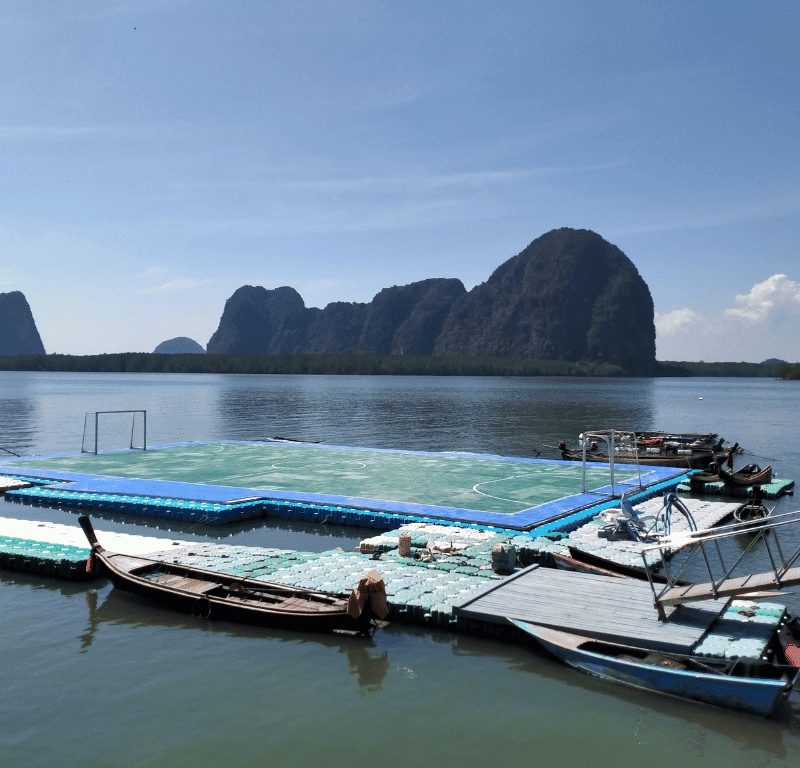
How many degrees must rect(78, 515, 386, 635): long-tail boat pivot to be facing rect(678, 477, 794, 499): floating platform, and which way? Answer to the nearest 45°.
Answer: approximately 90° to its right

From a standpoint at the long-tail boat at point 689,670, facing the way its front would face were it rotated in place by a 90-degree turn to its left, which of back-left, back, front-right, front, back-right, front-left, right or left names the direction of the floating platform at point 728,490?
back-right

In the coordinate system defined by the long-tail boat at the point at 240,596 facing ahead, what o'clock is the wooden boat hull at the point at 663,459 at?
The wooden boat hull is roughly at 3 o'clock from the long-tail boat.

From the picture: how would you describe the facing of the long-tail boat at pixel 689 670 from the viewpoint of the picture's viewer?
facing away from the viewer and to the left of the viewer

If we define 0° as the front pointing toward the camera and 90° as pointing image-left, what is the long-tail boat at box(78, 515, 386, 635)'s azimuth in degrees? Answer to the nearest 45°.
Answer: approximately 135°

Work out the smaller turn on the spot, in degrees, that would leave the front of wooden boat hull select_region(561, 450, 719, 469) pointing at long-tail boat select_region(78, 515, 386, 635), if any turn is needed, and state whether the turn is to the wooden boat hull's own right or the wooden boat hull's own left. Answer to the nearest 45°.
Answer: approximately 90° to the wooden boat hull's own right

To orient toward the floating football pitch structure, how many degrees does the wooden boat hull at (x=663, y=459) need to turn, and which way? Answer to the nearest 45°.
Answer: approximately 90° to its right

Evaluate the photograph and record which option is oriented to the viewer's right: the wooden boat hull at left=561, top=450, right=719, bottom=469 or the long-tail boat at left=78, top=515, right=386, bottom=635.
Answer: the wooden boat hull

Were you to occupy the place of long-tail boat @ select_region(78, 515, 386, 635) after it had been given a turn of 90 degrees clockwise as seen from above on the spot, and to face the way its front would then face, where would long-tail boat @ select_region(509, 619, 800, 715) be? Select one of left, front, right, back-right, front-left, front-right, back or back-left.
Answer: right

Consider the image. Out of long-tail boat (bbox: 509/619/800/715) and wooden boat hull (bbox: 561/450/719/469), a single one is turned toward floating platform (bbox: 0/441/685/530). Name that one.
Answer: the long-tail boat

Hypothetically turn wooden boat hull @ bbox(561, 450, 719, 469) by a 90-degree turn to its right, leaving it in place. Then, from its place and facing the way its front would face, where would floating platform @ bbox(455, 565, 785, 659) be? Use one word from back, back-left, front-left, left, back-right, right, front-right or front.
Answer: front

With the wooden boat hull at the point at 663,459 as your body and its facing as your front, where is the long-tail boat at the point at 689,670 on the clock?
The long-tail boat is roughly at 3 o'clock from the wooden boat hull.

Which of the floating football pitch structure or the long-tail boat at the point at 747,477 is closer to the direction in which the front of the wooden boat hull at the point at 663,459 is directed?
the long-tail boat
